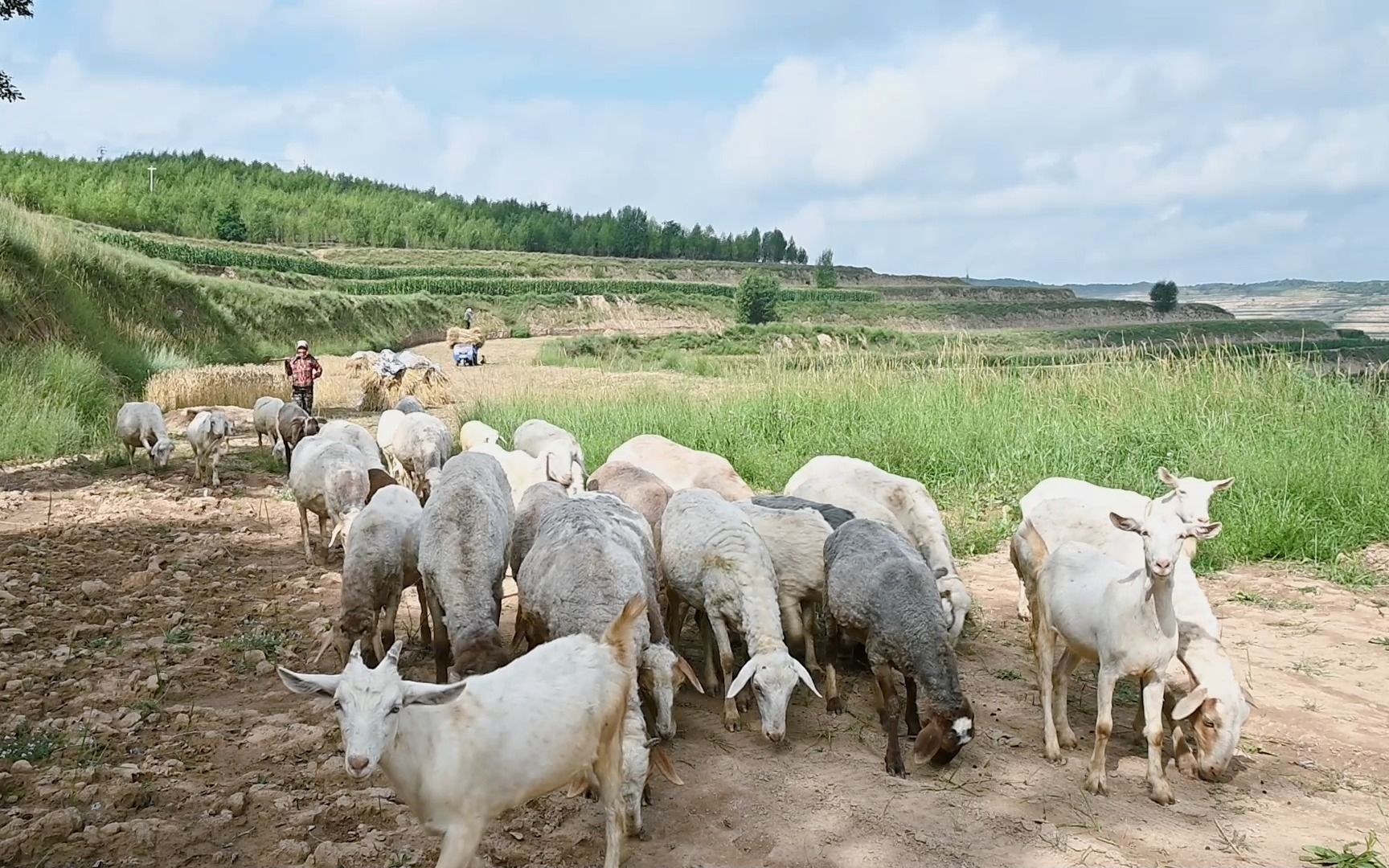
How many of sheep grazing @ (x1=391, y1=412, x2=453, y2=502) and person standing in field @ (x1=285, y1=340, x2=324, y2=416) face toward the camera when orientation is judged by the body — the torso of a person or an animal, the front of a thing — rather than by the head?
2

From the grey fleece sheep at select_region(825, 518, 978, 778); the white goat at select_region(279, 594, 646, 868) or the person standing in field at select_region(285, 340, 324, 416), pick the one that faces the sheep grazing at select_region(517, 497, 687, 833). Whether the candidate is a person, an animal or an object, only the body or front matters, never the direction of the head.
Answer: the person standing in field

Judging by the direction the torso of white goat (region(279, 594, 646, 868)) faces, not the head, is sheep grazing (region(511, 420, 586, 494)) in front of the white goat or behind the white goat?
behind

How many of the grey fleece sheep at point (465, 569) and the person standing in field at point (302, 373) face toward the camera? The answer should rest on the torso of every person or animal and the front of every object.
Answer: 2

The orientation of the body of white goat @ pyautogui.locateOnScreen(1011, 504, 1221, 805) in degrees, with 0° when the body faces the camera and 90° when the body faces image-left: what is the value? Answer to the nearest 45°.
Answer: approximately 315°

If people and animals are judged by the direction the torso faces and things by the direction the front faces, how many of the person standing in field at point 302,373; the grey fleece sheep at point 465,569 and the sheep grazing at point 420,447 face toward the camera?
3

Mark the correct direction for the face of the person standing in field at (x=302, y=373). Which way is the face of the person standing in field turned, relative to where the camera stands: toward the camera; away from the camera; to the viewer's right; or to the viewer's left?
toward the camera

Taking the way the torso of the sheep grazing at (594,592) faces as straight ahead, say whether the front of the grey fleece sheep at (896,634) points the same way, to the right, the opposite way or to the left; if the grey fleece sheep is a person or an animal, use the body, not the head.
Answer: the same way

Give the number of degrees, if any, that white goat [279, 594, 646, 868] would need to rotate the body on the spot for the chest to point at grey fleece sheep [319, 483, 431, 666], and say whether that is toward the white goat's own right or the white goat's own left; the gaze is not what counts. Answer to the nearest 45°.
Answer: approximately 135° to the white goat's own right

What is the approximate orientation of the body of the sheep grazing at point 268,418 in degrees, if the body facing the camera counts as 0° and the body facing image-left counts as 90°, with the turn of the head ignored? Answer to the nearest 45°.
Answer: approximately 315°

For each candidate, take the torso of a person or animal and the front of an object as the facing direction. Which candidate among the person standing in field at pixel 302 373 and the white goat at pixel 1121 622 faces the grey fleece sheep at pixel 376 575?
the person standing in field

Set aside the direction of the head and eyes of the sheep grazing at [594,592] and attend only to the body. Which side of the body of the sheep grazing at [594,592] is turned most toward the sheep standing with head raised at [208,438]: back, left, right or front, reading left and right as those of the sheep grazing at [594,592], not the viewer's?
back

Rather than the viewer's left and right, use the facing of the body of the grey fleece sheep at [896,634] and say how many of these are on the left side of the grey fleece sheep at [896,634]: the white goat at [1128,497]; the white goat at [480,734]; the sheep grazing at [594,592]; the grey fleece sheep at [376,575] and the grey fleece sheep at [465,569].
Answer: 1

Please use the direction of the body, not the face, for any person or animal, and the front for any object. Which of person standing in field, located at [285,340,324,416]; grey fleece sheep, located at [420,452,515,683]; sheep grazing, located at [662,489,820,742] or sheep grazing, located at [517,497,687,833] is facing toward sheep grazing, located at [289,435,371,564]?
the person standing in field

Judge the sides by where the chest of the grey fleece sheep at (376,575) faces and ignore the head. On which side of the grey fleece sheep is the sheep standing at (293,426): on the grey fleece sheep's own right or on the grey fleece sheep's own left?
on the grey fleece sheep's own right

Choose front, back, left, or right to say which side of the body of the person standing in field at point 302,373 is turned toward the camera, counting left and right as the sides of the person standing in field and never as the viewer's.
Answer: front

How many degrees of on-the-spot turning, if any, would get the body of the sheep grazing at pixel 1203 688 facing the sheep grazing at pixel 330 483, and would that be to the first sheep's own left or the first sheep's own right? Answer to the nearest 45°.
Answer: approximately 135° to the first sheep's own right

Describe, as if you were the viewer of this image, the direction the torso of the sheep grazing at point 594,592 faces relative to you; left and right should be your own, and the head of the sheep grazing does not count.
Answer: facing the viewer and to the right of the viewer

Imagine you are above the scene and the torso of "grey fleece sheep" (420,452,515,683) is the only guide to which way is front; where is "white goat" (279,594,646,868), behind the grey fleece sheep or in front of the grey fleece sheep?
in front

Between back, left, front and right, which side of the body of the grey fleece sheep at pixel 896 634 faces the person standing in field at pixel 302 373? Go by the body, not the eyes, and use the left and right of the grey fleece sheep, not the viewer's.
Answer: back
